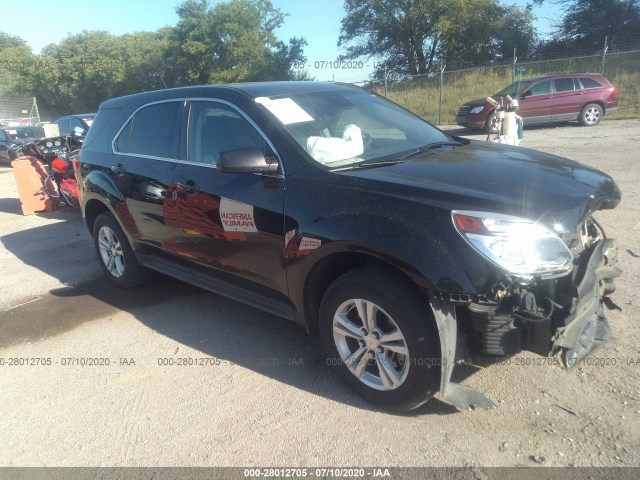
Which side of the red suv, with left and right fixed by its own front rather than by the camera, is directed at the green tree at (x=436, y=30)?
right

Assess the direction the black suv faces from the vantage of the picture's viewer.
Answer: facing the viewer and to the right of the viewer

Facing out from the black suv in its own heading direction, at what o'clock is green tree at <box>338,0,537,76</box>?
The green tree is roughly at 8 o'clock from the black suv.

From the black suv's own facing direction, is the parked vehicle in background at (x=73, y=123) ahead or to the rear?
to the rear

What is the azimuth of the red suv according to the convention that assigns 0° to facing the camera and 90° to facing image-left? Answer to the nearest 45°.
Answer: approximately 45°

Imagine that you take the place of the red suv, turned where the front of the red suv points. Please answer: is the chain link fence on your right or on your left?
on your right

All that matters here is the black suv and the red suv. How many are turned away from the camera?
0

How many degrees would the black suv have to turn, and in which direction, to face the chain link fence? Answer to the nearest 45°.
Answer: approximately 135° to its left

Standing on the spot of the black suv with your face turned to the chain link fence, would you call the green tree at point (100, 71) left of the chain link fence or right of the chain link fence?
left

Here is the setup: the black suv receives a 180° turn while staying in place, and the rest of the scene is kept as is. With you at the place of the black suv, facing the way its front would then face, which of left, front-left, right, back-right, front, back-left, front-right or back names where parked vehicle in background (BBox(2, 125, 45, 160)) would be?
front

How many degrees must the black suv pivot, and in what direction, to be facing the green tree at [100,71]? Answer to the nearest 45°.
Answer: approximately 180°

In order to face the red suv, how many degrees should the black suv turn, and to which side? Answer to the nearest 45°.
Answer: approximately 90° to its left
